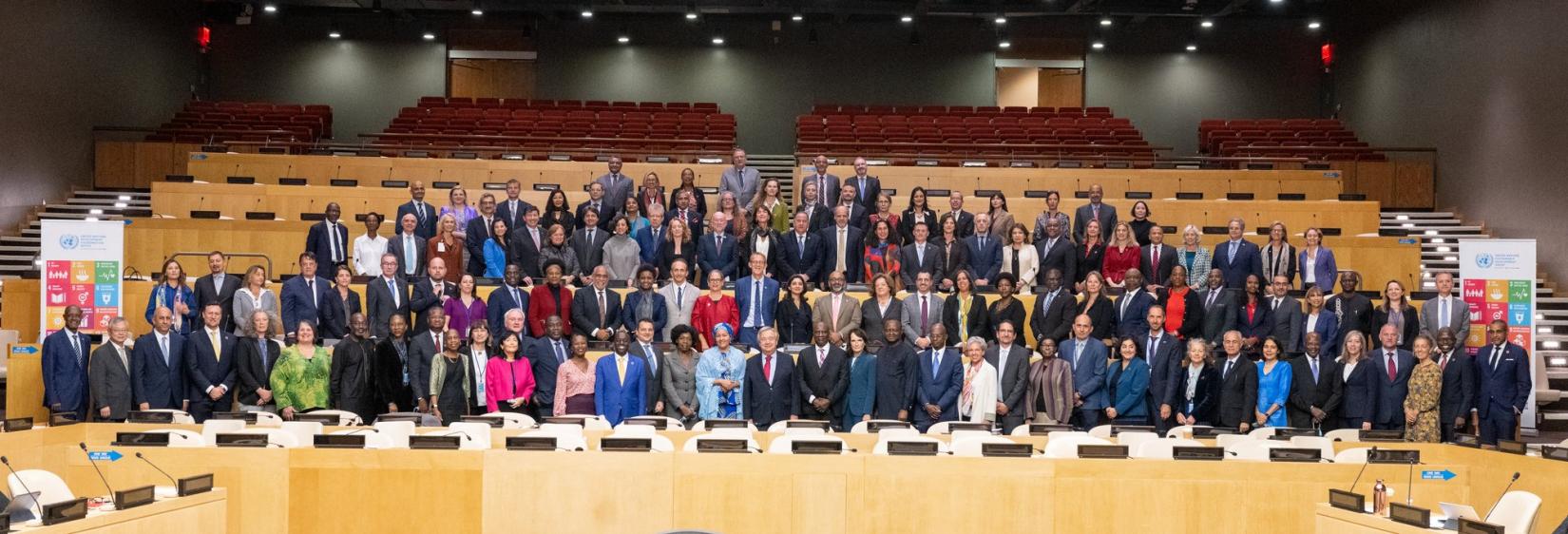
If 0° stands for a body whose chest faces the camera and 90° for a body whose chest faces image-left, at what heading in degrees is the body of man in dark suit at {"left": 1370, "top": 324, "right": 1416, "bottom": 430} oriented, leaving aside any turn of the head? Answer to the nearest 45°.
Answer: approximately 0°

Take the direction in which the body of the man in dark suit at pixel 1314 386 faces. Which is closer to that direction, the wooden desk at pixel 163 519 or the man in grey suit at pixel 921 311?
the wooden desk

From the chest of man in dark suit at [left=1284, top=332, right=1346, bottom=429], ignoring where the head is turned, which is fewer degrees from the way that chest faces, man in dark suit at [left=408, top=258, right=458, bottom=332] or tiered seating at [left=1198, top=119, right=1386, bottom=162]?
the man in dark suit

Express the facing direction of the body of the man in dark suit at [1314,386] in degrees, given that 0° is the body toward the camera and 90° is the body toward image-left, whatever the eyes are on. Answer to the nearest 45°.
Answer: approximately 0°

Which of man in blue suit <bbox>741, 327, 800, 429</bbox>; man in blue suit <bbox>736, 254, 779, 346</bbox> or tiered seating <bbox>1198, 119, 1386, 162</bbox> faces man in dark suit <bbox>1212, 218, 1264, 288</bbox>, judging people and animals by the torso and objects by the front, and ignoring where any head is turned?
the tiered seating

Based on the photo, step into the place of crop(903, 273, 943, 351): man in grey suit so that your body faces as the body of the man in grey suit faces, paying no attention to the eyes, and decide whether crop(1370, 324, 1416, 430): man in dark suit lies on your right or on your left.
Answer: on your left

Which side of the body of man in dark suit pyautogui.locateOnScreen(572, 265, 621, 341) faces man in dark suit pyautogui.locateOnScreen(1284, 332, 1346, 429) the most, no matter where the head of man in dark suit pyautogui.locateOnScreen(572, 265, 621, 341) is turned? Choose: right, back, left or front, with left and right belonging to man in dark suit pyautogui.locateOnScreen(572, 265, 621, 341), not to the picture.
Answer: left

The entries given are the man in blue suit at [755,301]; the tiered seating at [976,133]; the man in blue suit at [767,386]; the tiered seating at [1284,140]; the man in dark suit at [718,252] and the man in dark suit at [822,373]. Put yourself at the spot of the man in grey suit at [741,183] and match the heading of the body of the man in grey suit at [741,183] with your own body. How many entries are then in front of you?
4

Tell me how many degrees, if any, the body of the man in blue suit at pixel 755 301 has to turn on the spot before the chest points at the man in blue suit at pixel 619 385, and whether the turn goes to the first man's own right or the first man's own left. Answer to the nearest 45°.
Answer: approximately 45° to the first man's own right

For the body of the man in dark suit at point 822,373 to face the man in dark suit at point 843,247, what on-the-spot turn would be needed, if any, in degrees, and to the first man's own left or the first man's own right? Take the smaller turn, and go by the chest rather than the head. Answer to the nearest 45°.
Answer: approximately 180°
